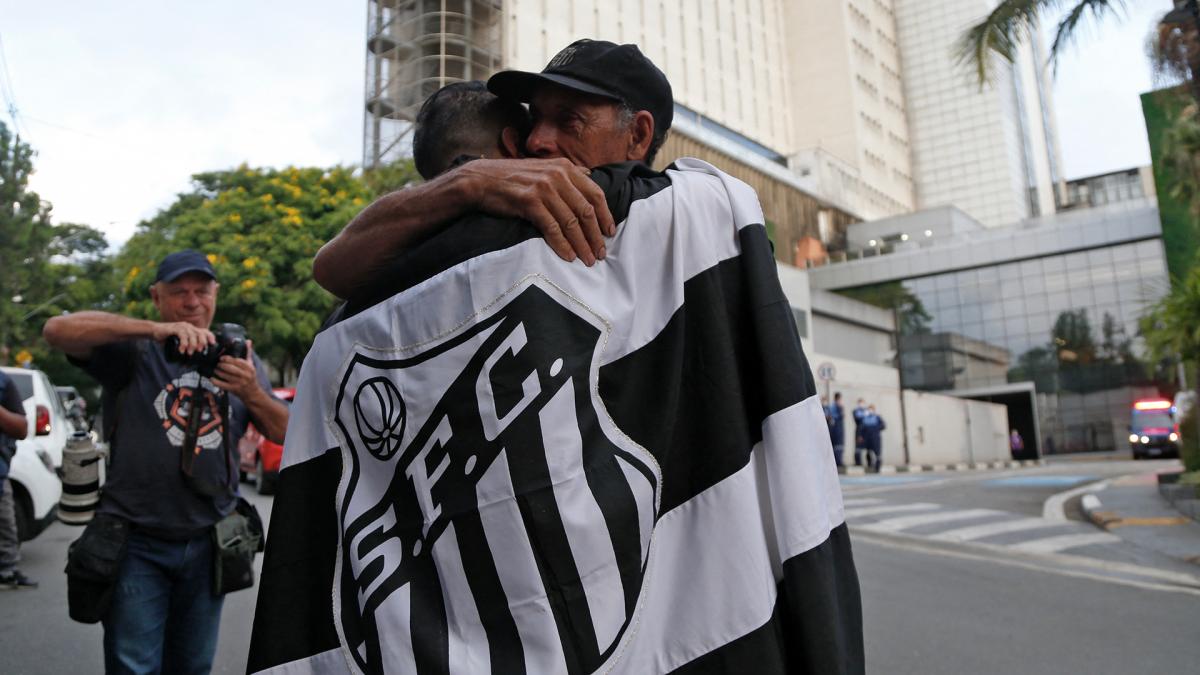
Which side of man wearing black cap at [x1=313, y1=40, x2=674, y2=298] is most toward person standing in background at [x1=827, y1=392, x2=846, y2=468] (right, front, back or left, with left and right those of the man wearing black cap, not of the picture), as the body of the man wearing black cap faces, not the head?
back

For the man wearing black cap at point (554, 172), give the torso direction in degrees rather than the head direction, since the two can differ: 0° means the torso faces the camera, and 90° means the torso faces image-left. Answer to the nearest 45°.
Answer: approximately 45°

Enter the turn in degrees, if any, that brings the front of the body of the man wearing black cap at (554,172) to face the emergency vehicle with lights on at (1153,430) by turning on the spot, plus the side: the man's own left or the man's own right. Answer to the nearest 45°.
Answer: approximately 180°

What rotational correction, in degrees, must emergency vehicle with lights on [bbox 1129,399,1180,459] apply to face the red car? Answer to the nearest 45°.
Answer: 0° — it already faces it

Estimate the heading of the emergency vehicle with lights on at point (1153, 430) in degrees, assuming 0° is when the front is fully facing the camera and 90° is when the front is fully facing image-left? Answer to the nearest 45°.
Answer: approximately 0°

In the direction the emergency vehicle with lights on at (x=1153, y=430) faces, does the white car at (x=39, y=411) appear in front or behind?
in front
